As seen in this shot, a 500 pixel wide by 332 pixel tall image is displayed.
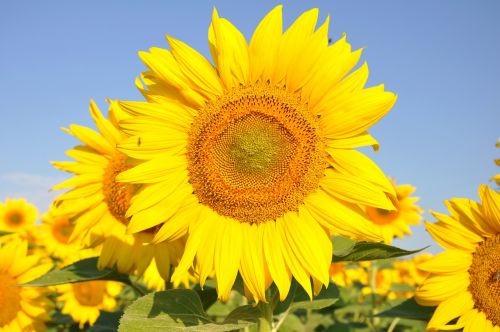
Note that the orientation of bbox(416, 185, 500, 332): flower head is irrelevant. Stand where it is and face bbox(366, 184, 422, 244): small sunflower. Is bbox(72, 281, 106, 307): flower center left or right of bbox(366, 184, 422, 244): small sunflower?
left

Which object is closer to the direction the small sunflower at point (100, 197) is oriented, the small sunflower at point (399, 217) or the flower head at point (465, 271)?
the flower head

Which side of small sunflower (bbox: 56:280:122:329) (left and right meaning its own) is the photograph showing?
front

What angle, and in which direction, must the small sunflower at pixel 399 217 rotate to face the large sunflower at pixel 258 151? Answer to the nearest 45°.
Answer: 0° — it already faces it

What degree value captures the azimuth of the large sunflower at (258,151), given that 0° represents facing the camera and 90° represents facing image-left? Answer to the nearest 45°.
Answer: approximately 0°

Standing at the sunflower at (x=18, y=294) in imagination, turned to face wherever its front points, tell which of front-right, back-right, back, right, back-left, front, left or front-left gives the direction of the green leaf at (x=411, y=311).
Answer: front-left

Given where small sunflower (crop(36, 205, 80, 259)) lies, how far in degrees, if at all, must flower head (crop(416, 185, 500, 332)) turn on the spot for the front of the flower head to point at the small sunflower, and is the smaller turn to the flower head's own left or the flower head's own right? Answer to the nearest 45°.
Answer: approximately 135° to the flower head's own right

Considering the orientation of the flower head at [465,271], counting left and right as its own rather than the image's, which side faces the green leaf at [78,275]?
right

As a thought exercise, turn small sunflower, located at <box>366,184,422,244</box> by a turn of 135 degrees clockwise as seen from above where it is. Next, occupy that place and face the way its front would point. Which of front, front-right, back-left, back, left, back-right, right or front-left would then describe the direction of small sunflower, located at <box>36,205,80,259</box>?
front-left

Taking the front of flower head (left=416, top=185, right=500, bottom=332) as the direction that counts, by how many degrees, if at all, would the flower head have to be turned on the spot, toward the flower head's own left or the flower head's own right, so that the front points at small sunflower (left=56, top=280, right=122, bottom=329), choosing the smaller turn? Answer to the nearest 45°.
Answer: approximately 135° to the flower head's own right

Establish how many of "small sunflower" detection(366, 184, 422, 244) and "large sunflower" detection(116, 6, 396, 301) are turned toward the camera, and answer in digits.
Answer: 2

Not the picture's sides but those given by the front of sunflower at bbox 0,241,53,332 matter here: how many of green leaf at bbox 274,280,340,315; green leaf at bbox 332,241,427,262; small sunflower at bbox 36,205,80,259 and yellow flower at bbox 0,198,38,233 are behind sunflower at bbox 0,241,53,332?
2
